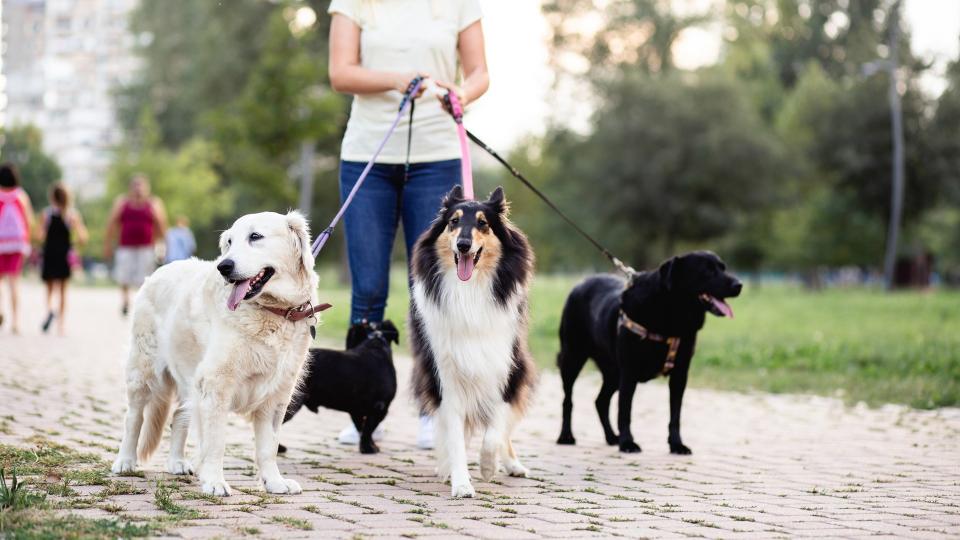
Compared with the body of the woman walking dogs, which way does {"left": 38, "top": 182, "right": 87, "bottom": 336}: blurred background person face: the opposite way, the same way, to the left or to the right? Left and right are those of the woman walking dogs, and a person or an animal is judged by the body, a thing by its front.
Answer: the opposite way

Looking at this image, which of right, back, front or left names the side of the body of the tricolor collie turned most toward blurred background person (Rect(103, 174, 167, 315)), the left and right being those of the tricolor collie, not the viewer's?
back

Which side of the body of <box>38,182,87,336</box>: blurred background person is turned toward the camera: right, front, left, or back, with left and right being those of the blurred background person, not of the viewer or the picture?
back

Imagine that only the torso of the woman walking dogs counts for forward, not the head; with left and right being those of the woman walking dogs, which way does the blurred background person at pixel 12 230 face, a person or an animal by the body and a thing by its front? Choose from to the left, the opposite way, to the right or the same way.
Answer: the opposite way

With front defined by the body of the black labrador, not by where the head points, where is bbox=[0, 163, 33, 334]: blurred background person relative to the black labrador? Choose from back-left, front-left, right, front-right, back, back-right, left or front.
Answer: back

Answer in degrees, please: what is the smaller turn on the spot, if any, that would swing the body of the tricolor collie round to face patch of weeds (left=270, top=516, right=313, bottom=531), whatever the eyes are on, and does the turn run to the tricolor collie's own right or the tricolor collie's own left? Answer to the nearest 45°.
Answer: approximately 45° to the tricolor collie's own right

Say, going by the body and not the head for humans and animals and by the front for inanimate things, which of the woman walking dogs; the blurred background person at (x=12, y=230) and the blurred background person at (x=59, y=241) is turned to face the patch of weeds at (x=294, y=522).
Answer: the woman walking dogs

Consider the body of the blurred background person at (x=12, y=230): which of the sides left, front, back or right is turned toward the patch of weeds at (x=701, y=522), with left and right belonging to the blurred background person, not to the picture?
back

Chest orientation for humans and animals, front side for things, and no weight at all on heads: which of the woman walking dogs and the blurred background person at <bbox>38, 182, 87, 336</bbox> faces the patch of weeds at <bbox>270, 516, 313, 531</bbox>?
the woman walking dogs

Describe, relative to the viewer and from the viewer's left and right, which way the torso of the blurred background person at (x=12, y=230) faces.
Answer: facing away from the viewer
